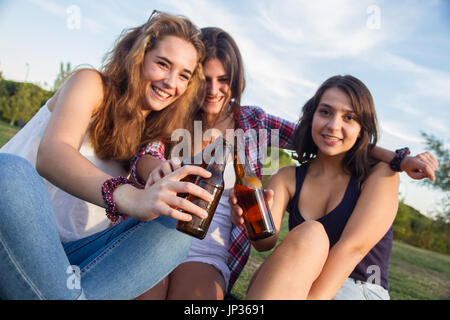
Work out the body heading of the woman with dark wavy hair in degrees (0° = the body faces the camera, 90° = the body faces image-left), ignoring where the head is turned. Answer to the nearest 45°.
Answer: approximately 45°
